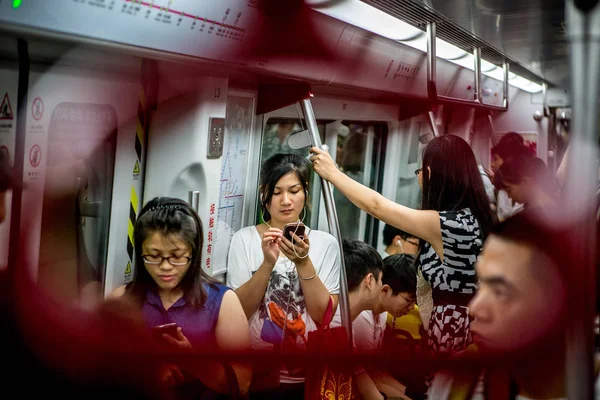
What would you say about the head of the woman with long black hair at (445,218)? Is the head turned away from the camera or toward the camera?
away from the camera

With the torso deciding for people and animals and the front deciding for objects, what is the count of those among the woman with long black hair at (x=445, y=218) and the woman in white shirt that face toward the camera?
1

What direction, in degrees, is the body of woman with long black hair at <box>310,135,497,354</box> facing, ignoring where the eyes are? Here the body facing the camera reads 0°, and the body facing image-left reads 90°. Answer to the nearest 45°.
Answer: approximately 135°

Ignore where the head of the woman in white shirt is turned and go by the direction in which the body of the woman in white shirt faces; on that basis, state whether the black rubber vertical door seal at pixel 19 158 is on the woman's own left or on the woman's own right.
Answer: on the woman's own right

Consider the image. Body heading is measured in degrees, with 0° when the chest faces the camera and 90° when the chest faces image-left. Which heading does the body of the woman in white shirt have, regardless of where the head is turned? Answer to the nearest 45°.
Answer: approximately 0°
